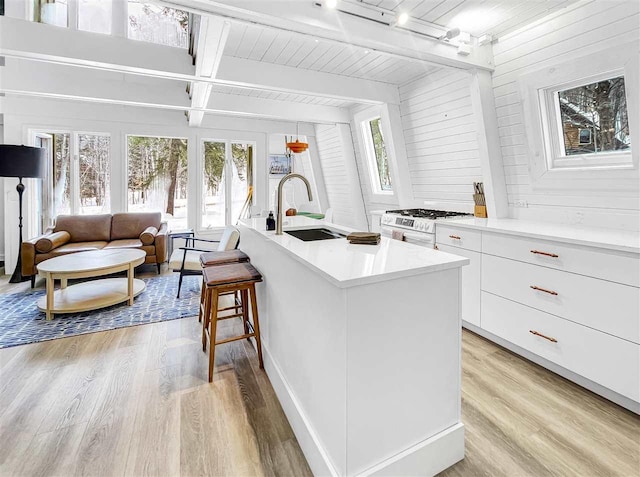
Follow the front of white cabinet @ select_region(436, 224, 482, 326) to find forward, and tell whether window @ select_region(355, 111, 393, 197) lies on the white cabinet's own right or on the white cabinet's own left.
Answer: on the white cabinet's own right

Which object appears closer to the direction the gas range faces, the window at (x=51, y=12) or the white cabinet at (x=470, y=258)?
the window

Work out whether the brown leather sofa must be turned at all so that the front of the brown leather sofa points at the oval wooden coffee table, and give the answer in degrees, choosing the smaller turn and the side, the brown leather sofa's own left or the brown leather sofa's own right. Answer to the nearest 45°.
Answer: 0° — it already faces it

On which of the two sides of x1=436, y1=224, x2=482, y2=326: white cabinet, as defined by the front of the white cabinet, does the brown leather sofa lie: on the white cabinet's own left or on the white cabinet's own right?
on the white cabinet's own right

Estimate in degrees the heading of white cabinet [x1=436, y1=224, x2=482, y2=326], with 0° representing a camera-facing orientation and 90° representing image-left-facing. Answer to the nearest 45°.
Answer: approximately 45°

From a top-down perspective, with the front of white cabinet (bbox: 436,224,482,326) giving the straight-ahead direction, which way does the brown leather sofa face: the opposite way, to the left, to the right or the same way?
to the left

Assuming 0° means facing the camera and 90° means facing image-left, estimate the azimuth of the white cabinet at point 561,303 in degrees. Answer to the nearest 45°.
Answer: approximately 45°
